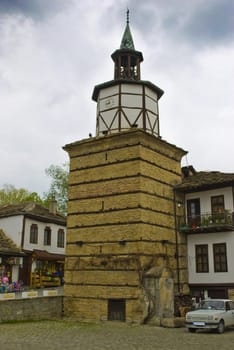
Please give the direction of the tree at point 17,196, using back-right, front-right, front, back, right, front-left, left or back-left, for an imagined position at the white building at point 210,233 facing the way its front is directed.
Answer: back-right

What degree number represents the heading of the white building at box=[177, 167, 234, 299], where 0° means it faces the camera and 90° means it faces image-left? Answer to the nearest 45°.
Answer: approximately 0°

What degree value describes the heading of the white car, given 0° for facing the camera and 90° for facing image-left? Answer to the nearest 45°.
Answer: approximately 45°

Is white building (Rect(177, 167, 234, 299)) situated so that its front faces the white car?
yes

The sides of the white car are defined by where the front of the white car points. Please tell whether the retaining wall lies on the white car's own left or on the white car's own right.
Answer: on the white car's own right

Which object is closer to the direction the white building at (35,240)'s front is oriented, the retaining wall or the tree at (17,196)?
the retaining wall

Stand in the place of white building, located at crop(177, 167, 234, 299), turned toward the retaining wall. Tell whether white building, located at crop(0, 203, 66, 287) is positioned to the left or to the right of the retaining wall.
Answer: right

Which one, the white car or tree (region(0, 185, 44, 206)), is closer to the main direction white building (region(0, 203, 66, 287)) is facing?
the white car

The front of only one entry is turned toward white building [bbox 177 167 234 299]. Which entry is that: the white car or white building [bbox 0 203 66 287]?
white building [bbox 0 203 66 287]
